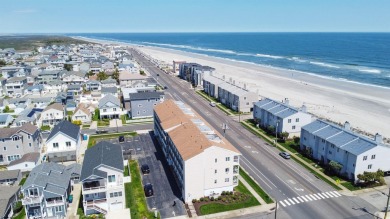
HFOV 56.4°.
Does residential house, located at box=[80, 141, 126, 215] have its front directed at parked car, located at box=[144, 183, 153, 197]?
no

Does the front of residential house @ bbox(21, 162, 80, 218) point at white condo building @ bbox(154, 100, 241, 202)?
no

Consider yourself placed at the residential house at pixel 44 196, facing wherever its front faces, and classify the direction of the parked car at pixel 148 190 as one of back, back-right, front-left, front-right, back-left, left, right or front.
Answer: left

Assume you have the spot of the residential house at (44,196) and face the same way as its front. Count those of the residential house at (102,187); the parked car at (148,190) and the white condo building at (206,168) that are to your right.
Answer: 0

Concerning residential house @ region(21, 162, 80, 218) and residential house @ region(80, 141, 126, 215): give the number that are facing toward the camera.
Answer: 2

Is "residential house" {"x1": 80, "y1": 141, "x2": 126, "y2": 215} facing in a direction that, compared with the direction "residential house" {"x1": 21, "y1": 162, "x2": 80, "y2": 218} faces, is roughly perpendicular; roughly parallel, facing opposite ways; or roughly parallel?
roughly parallel

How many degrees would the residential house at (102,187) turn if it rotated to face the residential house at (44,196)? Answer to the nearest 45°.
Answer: approximately 90° to its right

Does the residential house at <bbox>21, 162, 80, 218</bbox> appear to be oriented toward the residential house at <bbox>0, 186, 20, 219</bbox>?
no

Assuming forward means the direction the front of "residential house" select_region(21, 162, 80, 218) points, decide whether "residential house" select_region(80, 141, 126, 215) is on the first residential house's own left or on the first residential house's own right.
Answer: on the first residential house's own left

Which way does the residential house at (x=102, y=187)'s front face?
toward the camera

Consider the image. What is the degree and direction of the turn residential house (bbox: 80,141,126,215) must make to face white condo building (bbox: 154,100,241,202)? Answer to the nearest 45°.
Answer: approximately 90° to its left

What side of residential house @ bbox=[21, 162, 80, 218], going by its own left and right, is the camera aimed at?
front
